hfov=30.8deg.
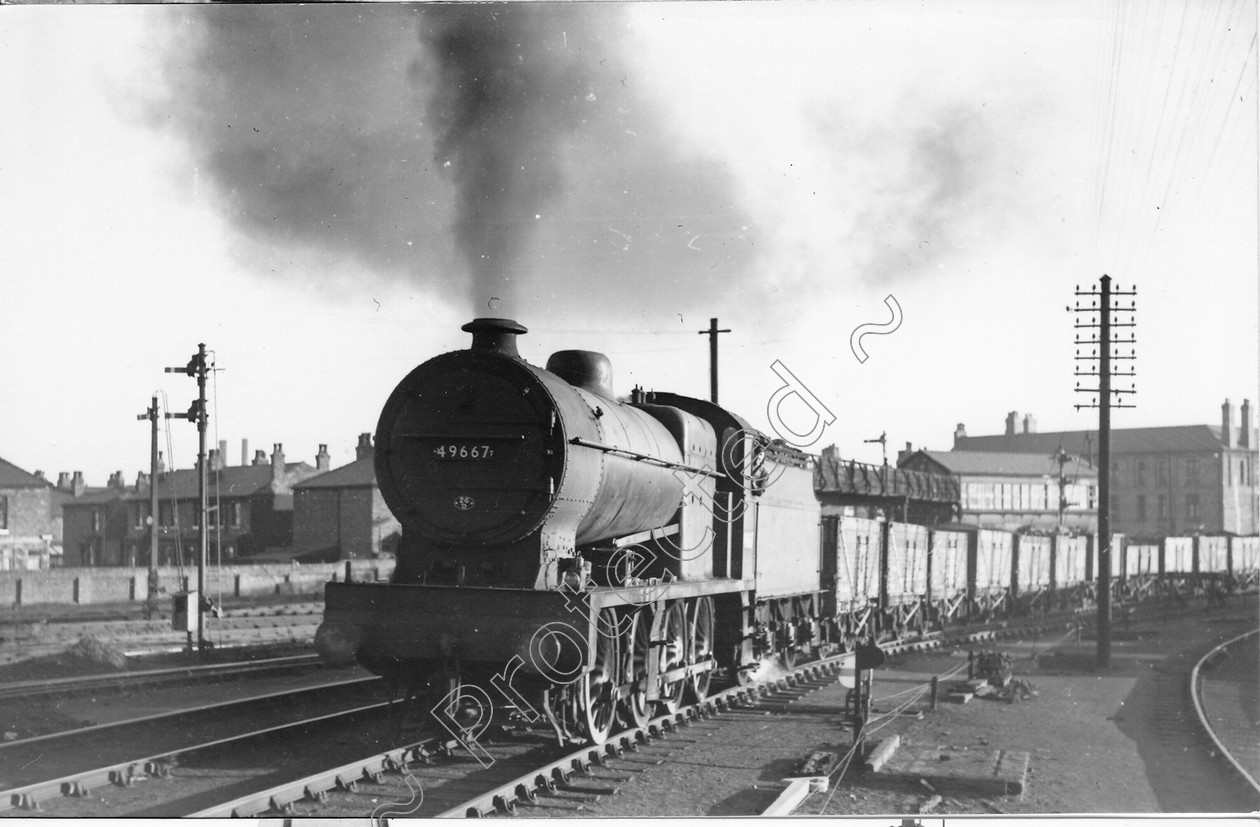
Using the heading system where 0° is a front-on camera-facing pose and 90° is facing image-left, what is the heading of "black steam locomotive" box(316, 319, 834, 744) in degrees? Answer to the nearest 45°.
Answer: approximately 45°

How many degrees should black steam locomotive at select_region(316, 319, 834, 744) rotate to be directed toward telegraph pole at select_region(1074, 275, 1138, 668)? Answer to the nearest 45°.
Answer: approximately 180°

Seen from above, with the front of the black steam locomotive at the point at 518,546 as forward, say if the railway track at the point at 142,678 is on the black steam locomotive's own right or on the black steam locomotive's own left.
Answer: on the black steam locomotive's own right

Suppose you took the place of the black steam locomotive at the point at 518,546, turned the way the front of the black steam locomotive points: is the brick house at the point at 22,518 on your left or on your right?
on your right

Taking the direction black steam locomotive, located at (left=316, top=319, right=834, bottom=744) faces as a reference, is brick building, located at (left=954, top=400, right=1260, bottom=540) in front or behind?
behind

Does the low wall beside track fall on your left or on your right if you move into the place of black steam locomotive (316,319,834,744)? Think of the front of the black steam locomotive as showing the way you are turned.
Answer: on your right
